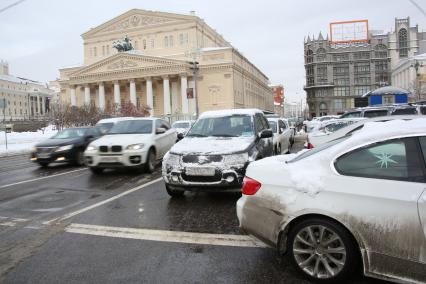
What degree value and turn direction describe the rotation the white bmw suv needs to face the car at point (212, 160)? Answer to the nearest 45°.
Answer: approximately 45° to its left

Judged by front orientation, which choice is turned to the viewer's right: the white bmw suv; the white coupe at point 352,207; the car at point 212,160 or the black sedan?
the white coupe

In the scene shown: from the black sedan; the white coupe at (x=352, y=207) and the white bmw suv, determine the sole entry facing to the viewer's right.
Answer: the white coupe

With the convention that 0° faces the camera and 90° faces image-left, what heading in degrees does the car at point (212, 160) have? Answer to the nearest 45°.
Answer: approximately 45°

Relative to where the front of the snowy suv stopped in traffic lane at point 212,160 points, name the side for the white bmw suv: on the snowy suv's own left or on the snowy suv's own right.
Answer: on the snowy suv's own right

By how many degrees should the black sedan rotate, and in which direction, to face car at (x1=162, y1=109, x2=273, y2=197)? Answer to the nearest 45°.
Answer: approximately 45° to its left

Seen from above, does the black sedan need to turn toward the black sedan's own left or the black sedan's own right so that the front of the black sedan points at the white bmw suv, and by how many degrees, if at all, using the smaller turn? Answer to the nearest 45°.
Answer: approximately 90° to the black sedan's own left

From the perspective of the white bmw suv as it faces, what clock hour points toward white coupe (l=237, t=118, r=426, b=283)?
The white coupe is roughly at 10 o'clock from the white bmw suv.
